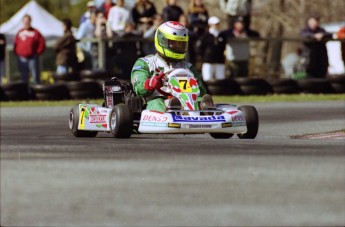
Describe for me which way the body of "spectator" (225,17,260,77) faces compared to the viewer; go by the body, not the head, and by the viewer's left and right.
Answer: facing the viewer

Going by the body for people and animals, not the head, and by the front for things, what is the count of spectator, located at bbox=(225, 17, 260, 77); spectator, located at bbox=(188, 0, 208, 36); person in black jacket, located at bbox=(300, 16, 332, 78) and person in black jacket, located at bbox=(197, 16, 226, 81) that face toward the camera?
4

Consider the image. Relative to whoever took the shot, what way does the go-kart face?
facing the viewer and to the right of the viewer

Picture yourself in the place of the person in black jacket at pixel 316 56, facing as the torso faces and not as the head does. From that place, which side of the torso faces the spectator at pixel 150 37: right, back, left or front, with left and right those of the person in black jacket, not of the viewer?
right

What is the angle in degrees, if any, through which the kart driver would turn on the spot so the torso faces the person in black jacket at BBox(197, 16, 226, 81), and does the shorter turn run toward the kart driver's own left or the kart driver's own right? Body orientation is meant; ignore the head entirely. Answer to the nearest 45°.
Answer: approximately 135° to the kart driver's own left

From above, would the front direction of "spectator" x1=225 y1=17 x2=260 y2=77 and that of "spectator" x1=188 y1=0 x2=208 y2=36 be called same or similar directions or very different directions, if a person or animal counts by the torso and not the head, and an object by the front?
same or similar directions

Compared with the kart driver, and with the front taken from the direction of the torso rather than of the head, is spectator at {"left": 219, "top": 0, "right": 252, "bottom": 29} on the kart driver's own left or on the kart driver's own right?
on the kart driver's own left

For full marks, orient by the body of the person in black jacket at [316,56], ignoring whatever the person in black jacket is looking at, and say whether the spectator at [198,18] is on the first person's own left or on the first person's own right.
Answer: on the first person's own right

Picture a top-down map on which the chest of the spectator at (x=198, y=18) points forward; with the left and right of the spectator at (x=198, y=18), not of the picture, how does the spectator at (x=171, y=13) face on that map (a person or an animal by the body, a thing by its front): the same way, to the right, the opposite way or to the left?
the same way

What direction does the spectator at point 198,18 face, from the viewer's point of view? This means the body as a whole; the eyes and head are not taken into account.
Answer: toward the camera

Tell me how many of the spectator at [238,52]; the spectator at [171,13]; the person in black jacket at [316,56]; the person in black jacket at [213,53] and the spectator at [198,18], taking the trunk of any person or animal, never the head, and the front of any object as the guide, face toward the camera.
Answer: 5

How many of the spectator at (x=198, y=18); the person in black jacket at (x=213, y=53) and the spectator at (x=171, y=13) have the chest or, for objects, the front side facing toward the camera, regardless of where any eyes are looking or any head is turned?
3

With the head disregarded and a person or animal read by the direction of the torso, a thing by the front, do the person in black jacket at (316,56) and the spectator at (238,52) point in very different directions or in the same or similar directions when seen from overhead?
same or similar directions

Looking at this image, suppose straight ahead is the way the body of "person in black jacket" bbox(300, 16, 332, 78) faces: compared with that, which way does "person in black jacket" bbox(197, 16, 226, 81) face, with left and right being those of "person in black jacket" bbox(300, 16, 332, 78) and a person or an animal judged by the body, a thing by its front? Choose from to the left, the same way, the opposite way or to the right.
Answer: the same way

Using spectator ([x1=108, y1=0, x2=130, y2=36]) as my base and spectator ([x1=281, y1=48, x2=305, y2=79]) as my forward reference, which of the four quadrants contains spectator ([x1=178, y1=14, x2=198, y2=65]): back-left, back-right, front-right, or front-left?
front-right

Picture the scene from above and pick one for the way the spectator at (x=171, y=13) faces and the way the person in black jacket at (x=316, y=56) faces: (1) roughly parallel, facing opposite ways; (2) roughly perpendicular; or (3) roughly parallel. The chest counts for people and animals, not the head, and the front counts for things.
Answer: roughly parallel

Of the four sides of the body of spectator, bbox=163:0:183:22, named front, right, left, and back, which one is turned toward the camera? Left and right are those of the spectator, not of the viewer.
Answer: front

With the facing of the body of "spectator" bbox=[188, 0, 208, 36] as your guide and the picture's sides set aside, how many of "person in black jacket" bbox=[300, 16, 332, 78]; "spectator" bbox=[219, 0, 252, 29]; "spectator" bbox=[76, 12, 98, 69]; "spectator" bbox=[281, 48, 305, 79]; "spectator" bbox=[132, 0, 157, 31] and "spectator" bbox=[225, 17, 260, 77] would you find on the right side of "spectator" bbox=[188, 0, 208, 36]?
2
